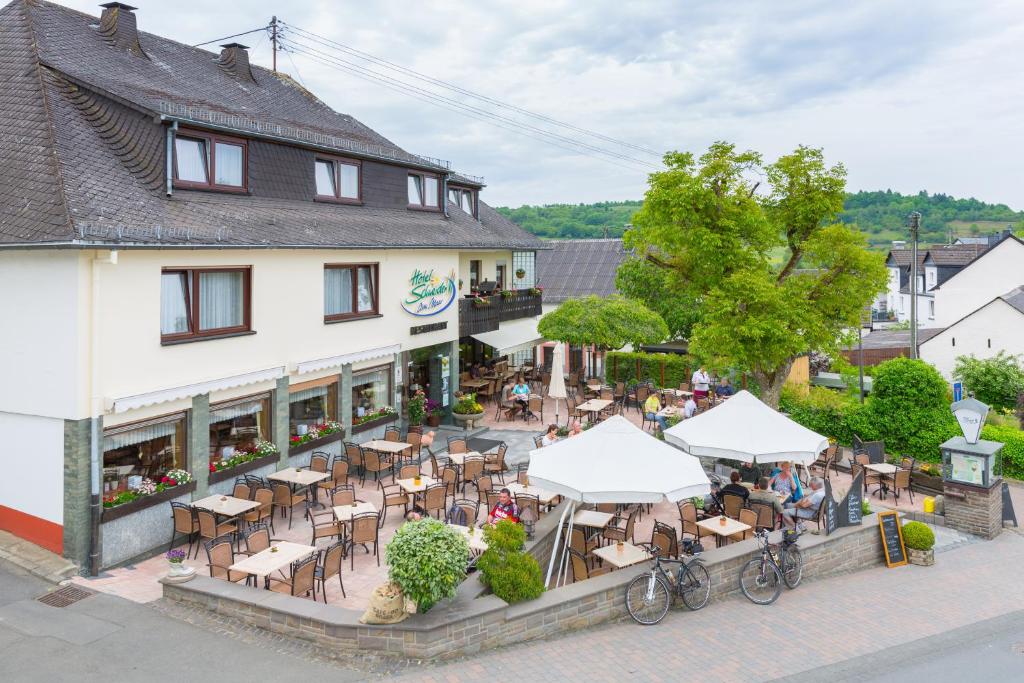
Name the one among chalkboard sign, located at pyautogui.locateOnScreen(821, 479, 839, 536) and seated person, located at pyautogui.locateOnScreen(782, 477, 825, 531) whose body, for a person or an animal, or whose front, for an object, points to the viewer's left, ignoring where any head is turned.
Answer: the seated person

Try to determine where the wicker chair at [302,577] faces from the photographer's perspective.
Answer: facing away from the viewer and to the left of the viewer

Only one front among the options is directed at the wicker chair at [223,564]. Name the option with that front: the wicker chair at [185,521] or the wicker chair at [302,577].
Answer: the wicker chair at [302,577]

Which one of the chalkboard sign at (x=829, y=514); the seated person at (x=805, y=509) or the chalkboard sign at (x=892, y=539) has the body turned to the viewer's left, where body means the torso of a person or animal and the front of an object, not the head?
the seated person

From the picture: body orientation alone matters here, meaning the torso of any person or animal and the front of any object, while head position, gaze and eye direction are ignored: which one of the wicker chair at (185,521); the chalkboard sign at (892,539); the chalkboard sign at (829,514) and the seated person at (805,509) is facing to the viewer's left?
the seated person

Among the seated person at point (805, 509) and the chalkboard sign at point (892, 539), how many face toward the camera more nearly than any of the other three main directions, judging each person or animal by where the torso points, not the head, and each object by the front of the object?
1

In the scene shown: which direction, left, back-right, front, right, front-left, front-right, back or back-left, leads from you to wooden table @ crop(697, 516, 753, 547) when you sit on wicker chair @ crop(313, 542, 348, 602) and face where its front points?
back-right

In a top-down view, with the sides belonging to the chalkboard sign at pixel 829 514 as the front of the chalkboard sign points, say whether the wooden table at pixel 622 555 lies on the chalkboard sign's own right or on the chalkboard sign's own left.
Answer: on the chalkboard sign's own right

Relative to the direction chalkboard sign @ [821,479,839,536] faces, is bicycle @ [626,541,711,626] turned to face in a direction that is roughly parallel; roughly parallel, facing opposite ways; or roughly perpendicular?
roughly perpendicular

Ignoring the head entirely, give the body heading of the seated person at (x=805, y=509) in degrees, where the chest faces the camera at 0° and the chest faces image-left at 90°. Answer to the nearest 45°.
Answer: approximately 90°

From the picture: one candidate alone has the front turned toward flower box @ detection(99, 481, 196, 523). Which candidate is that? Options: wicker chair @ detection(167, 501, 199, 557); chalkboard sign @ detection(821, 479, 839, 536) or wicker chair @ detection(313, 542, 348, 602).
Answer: wicker chair @ detection(313, 542, 348, 602)
